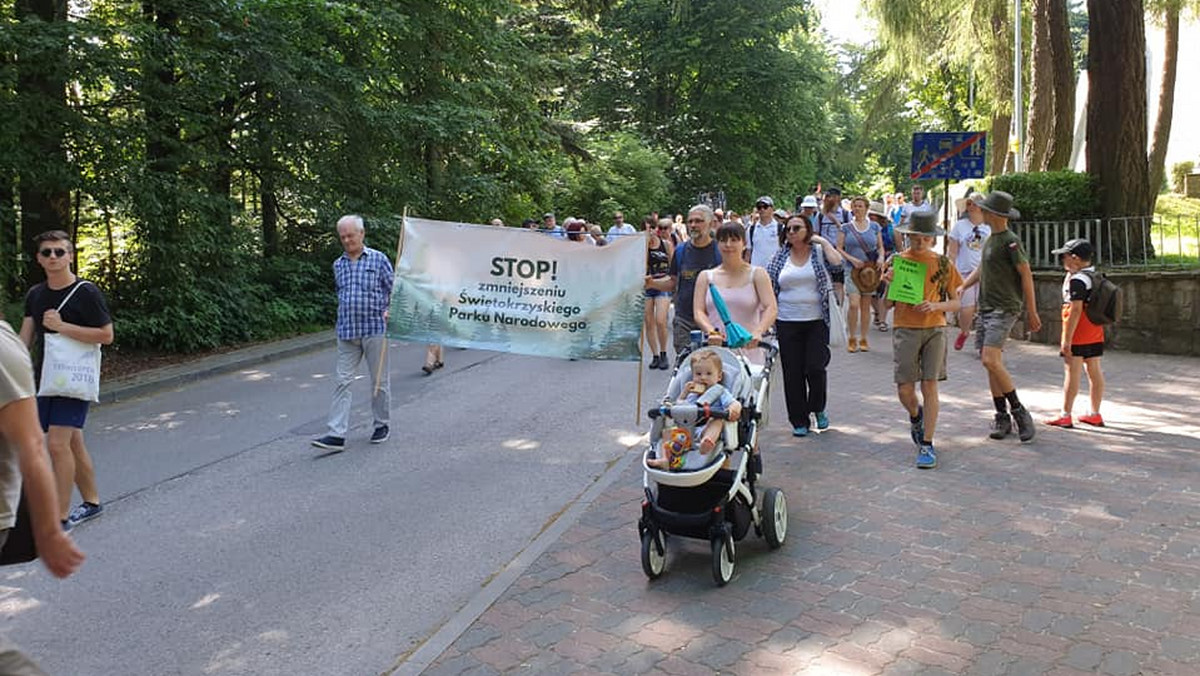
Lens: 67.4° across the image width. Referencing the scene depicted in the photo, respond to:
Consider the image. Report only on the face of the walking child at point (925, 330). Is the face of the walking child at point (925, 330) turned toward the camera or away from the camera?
toward the camera

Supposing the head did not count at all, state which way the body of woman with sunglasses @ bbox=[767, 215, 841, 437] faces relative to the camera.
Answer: toward the camera

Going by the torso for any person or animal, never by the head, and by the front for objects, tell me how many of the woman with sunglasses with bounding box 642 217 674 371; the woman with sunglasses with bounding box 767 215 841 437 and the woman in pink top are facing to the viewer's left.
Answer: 0

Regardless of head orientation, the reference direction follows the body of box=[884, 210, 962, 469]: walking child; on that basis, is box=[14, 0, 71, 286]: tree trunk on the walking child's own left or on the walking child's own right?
on the walking child's own right

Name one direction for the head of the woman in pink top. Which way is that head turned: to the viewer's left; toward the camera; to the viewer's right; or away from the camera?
toward the camera

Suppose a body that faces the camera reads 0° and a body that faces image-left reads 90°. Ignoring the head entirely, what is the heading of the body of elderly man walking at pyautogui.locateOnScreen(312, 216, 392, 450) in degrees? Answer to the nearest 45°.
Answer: approximately 45°

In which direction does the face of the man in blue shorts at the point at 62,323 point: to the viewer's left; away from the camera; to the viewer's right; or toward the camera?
toward the camera

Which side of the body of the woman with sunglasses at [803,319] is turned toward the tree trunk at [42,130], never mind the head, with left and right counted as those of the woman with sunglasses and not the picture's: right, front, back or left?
right

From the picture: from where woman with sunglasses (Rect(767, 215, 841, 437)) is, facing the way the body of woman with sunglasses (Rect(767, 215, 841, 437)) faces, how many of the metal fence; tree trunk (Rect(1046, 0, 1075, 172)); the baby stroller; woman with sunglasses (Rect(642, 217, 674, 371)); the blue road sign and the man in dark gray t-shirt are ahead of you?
1

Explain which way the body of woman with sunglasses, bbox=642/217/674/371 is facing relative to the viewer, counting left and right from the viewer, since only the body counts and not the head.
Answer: facing the viewer

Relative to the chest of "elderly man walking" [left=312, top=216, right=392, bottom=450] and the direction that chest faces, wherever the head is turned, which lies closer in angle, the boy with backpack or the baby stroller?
the baby stroller

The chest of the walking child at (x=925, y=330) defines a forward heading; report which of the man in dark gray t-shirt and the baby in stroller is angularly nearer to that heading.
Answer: the baby in stroller
